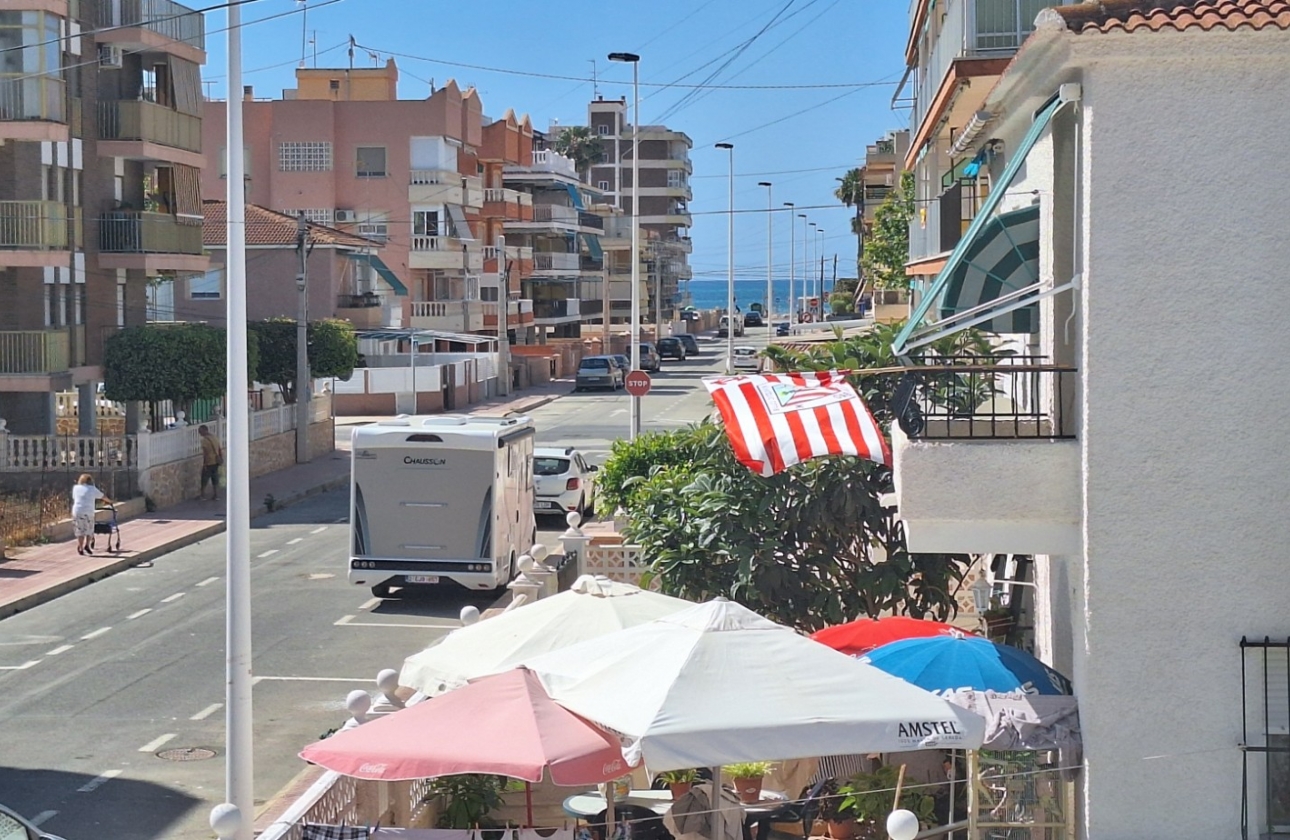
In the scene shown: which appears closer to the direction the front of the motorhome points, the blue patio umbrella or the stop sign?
the stop sign

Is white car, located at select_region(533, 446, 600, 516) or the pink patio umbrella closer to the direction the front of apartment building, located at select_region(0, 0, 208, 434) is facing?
the white car

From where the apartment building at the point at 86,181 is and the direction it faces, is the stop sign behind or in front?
in front

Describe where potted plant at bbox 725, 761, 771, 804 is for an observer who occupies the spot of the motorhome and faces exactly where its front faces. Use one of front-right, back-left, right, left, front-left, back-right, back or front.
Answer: back

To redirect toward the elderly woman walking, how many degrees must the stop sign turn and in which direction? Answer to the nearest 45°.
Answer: approximately 45° to its right

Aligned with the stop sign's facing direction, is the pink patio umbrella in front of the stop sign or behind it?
in front

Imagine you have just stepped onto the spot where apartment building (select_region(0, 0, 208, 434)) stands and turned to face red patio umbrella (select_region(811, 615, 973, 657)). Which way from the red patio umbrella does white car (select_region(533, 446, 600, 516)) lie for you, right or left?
left

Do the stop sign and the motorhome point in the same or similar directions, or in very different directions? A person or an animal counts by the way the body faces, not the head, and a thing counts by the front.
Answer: very different directions

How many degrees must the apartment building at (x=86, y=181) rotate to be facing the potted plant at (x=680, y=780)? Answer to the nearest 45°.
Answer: approximately 45° to its right

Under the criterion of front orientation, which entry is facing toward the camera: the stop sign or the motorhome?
the stop sign

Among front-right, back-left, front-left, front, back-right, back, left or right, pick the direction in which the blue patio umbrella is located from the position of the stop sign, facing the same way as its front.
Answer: front

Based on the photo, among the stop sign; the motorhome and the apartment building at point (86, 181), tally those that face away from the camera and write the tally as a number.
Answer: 1

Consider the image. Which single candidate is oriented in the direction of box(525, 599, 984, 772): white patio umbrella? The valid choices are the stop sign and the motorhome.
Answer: the stop sign

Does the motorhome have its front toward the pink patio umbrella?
no

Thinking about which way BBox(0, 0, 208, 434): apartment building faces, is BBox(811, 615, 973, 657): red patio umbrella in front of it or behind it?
in front

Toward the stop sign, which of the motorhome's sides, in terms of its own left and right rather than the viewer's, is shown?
front

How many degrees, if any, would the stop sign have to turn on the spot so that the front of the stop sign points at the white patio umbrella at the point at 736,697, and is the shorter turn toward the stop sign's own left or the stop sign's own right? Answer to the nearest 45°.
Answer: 0° — it already faces it

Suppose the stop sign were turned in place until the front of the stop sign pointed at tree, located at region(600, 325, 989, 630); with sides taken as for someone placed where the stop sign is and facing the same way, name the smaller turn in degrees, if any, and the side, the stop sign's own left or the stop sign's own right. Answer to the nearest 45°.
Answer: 0° — it already faces it

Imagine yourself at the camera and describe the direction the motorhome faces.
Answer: facing away from the viewer

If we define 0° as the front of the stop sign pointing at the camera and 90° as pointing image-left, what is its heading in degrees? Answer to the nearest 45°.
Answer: approximately 0°

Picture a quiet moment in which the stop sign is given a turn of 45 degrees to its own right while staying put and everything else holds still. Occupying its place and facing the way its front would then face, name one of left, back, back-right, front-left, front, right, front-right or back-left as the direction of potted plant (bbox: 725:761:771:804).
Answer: front-left

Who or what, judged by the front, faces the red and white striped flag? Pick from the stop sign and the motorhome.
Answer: the stop sign

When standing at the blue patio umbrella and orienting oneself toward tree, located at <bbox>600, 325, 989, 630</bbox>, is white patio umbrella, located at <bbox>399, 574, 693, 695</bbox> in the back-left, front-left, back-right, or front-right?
front-left
